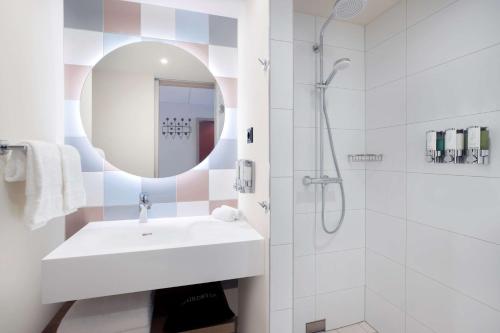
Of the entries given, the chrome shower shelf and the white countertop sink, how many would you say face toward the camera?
2

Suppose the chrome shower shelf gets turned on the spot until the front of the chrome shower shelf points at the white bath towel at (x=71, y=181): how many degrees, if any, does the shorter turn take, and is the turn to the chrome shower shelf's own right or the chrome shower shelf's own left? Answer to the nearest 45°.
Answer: approximately 45° to the chrome shower shelf's own right

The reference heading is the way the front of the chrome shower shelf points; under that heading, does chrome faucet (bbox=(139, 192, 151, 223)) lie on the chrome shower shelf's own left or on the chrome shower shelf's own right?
on the chrome shower shelf's own right

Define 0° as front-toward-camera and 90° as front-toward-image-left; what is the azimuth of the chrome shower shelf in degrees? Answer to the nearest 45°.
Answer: approximately 0°

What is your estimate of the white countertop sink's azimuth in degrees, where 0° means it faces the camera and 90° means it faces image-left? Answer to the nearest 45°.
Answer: approximately 0°

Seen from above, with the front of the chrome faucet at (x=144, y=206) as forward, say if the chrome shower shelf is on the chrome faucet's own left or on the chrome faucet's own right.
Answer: on the chrome faucet's own left

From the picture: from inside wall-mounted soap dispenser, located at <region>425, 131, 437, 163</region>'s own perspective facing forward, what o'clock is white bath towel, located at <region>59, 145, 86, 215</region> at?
The white bath towel is roughly at 12 o'clock from the wall-mounted soap dispenser.

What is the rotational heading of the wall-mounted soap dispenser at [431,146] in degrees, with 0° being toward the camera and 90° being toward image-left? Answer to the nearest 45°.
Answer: approximately 45°
